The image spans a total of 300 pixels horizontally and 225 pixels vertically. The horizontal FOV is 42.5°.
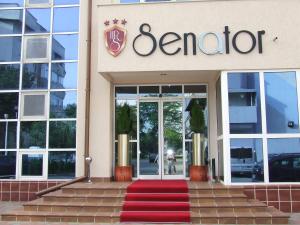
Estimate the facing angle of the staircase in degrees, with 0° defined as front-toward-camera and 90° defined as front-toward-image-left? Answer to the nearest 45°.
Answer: approximately 0°

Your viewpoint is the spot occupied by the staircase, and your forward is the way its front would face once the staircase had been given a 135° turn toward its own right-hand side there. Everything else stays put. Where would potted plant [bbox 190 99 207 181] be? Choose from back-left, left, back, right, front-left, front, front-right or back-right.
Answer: right

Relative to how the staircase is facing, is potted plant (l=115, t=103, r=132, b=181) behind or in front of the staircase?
behind

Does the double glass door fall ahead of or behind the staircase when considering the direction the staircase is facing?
behind

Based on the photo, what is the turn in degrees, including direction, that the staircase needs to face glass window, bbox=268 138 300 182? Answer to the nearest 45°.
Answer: approximately 90° to its left
